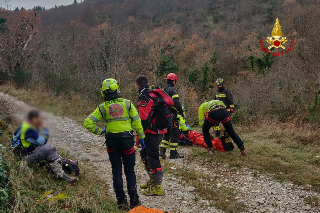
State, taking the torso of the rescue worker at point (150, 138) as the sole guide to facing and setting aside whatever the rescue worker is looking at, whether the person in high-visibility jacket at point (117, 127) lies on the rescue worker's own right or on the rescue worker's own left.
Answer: on the rescue worker's own left

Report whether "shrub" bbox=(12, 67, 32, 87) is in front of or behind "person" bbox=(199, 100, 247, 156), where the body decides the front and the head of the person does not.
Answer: in front

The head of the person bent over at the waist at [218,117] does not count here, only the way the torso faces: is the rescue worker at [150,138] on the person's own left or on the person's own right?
on the person's own left

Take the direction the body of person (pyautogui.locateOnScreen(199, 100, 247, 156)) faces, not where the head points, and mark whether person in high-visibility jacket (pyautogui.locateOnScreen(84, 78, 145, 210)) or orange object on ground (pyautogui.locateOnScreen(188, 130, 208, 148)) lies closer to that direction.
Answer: the orange object on ground

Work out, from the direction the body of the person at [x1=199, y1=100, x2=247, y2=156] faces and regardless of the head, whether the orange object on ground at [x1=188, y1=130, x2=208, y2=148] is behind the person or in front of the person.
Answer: in front

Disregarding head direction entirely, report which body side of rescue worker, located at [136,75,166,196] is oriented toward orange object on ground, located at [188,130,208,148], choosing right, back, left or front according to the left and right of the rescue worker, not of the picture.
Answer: right

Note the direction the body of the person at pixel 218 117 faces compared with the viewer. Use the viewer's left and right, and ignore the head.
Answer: facing away from the viewer and to the left of the viewer
